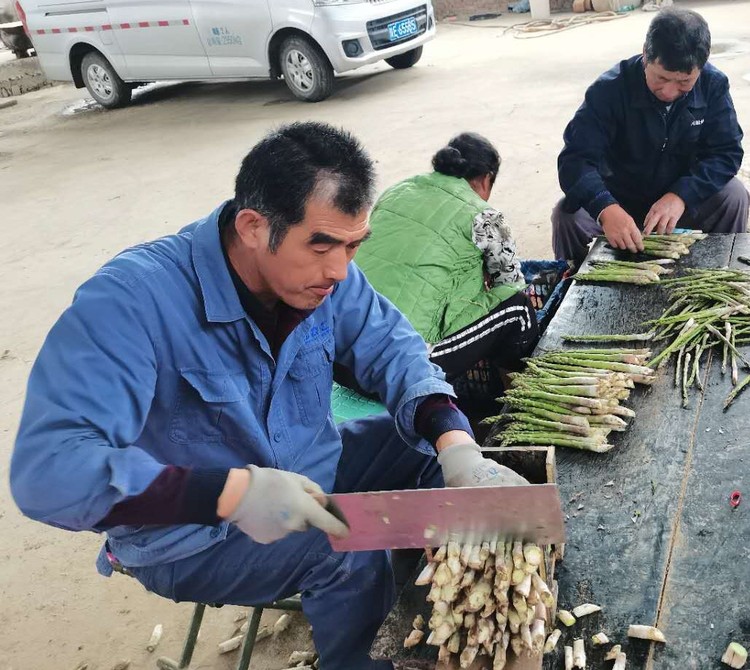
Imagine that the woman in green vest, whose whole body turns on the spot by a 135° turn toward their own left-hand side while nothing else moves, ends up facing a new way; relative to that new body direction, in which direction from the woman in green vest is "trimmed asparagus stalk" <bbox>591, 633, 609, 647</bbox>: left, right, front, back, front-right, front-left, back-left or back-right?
left

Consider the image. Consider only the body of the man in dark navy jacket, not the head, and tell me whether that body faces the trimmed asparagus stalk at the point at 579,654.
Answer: yes

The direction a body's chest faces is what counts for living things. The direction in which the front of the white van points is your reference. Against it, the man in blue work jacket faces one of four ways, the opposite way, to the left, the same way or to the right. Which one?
the same way

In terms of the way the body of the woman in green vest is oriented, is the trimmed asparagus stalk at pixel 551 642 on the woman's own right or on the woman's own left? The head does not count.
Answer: on the woman's own right

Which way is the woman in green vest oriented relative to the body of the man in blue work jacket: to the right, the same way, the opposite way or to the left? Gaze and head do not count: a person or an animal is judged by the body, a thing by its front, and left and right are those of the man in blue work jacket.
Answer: to the left

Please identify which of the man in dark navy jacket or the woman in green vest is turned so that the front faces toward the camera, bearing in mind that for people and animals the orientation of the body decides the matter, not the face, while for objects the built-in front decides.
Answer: the man in dark navy jacket

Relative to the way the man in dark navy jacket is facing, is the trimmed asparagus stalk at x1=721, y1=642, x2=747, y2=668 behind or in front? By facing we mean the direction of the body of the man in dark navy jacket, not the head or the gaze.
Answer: in front

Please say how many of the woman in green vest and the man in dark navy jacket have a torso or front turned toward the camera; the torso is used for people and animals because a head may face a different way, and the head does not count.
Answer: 1

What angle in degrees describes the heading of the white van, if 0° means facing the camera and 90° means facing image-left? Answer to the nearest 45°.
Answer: approximately 315°

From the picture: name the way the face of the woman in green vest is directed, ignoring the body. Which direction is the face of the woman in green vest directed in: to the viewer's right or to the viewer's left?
to the viewer's right

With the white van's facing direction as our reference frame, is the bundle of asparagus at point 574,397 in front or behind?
in front

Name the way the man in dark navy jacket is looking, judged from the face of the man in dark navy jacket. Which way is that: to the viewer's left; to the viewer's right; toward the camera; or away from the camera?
toward the camera

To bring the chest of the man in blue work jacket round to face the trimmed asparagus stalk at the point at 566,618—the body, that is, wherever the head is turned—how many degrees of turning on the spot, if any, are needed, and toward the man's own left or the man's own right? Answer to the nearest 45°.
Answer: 0° — they already face it

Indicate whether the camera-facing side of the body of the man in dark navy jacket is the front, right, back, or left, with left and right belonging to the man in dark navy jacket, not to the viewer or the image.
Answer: front

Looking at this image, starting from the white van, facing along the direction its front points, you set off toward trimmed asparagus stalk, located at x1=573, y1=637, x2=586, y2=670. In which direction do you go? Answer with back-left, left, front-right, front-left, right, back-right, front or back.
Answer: front-right

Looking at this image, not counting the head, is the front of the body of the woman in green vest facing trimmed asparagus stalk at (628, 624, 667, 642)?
no

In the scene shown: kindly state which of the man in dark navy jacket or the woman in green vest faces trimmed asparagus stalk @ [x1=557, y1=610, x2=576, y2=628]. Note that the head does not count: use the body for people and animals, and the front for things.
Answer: the man in dark navy jacket

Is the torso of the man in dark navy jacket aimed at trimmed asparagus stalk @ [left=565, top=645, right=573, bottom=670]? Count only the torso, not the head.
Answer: yes

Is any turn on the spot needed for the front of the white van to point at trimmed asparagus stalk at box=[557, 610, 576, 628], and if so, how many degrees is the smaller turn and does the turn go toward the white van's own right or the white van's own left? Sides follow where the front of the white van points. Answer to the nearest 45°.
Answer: approximately 45° to the white van's own right

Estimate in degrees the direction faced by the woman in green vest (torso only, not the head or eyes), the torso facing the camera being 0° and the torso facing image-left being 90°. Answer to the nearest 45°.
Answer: approximately 225°

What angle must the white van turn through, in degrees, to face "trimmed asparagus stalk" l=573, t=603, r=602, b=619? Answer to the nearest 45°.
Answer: approximately 45° to its right
